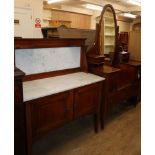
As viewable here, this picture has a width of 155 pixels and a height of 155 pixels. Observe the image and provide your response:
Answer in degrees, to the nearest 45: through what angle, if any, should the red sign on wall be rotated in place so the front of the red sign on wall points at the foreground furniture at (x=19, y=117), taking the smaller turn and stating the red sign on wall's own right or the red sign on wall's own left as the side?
0° — it already faces it

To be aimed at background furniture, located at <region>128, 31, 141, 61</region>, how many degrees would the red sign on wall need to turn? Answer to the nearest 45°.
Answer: approximately 45° to its left

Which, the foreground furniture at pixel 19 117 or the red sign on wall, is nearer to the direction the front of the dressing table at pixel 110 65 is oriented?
the foreground furniture

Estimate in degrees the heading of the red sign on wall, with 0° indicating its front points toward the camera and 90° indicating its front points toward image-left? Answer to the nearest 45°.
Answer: approximately 0°

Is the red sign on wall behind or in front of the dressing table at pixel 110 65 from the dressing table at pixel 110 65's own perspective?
behind

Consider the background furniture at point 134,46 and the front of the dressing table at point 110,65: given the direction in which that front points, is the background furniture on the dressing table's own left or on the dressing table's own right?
on the dressing table's own left
